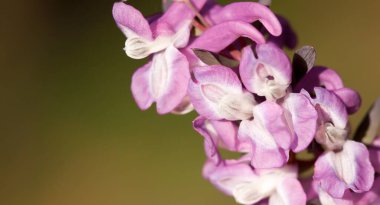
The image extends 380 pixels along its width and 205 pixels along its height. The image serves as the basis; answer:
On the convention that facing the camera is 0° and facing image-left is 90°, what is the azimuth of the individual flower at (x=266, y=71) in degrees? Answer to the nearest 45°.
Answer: approximately 0°

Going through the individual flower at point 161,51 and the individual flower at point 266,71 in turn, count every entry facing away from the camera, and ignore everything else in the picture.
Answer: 0
